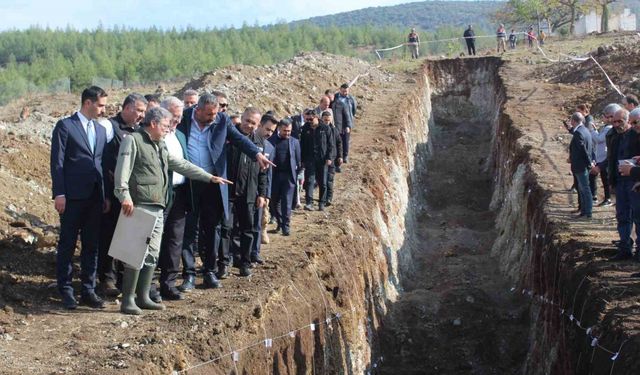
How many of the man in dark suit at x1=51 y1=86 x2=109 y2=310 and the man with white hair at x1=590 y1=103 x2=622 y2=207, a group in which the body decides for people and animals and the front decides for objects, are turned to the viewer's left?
1

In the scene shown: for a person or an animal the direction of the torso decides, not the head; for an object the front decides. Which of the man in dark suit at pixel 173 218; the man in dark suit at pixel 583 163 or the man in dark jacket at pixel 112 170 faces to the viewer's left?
the man in dark suit at pixel 583 163

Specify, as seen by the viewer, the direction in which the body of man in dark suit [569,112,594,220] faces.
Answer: to the viewer's left

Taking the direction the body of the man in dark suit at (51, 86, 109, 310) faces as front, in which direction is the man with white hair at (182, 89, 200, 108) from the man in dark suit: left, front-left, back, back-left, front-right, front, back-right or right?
left

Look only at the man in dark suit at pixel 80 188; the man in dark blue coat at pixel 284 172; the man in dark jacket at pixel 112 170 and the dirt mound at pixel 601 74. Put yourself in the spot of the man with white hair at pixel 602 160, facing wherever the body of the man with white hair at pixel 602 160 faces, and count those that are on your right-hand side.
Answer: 1

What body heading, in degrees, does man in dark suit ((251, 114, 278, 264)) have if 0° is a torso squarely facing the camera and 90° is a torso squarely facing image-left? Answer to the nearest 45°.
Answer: approximately 315°

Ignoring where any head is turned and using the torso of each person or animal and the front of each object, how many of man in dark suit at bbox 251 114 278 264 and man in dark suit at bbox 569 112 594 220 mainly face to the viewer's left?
1

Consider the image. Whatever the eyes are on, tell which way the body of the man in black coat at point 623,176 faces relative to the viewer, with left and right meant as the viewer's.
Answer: facing the viewer and to the left of the viewer

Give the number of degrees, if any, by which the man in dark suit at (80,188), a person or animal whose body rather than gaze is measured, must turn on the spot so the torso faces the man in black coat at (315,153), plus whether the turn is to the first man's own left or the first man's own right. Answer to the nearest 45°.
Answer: approximately 90° to the first man's own left

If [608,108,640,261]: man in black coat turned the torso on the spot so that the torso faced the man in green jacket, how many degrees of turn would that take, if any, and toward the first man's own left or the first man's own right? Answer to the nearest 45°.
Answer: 0° — they already face them

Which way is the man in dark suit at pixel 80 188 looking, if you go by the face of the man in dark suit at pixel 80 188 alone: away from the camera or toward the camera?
toward the camera

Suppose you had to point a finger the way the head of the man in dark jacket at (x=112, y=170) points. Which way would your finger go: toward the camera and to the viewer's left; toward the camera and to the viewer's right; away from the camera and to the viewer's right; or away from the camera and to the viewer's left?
toward the camera and to the viewer's right

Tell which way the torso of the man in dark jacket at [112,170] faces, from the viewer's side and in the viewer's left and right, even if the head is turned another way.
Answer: facing the viewer and to the right of the viewer

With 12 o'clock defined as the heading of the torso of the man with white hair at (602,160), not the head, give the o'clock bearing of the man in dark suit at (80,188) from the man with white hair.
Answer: The man in dark suit is roughly at 10 o'clock from the man with white hair.

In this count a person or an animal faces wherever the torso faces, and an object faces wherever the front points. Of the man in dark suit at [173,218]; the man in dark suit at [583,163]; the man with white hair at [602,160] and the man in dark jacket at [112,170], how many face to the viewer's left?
2
